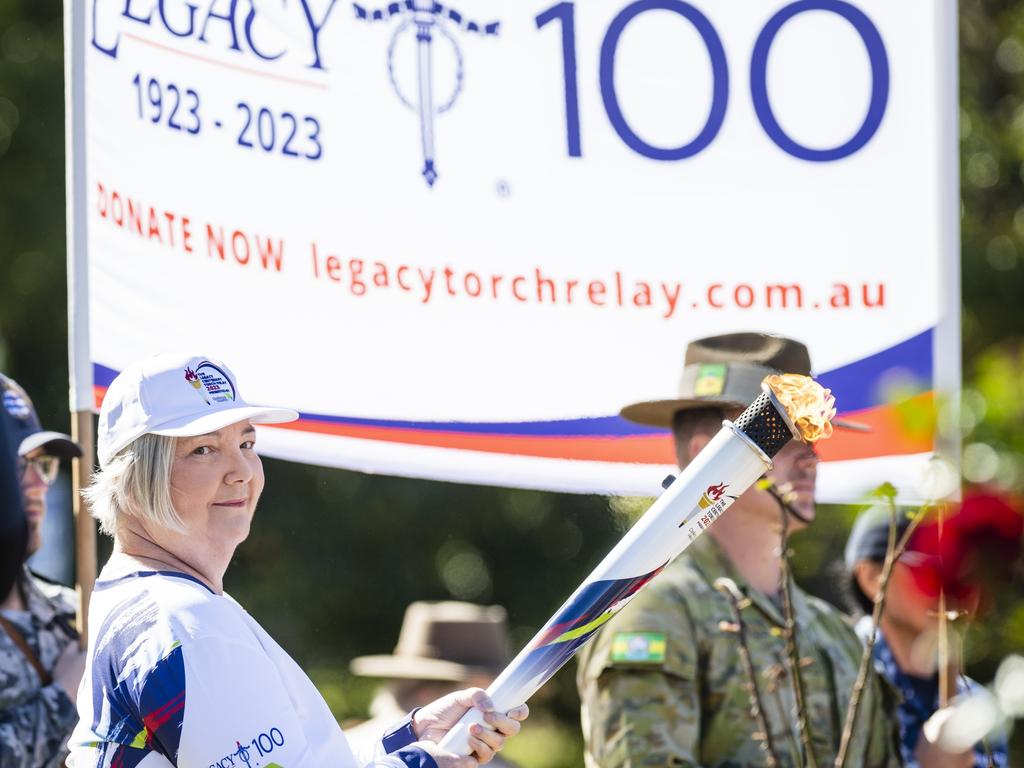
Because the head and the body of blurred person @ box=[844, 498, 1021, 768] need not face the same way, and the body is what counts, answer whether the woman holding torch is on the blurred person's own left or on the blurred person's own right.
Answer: on the blurred person's own right

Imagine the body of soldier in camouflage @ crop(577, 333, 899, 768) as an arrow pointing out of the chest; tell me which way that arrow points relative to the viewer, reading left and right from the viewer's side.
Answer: facing the viewer and to the right of the viewer

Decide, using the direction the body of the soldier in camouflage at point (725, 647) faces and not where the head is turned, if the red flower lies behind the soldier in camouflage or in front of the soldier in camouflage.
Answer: in front

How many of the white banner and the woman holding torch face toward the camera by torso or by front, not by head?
1

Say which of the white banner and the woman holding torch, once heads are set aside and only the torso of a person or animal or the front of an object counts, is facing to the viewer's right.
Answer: the woman holding torch

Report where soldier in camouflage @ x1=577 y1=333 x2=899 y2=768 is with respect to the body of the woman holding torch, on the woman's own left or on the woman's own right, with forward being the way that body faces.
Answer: on the woman's own left

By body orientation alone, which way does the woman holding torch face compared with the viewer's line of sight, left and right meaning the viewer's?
facing to the right of the viewer

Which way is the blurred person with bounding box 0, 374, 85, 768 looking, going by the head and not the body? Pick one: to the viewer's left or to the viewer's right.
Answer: to the viewer's right

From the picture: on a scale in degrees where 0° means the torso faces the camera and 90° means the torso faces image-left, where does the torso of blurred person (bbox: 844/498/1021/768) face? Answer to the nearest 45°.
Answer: approximately 315°

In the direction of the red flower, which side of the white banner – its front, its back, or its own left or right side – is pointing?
front

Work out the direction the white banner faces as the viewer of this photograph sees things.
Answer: facing the viewer

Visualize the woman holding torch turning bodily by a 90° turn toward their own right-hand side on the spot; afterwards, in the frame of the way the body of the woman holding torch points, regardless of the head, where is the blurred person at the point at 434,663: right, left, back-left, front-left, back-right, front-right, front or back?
back
